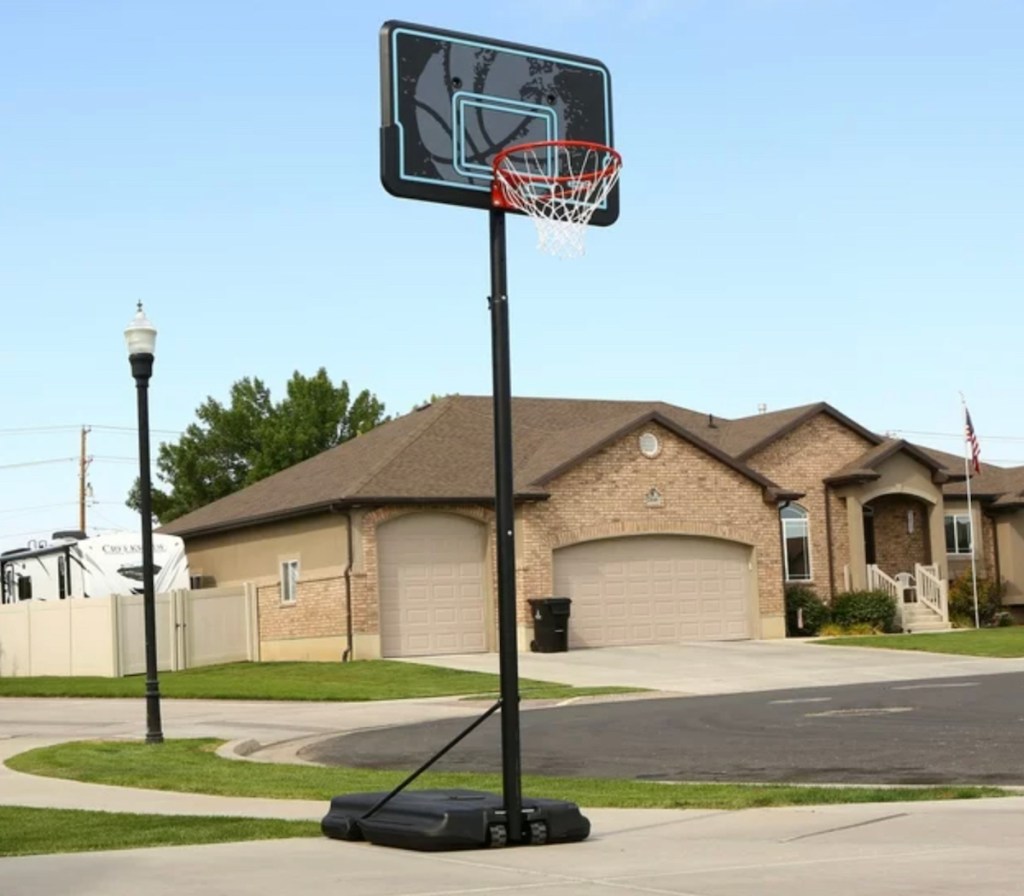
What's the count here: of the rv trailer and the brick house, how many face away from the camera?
0

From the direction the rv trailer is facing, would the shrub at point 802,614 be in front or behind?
in front

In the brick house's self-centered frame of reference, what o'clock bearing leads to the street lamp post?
The street lamp post is roughly at 2 o'clock from the brick house.

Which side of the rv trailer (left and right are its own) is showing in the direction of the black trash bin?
front

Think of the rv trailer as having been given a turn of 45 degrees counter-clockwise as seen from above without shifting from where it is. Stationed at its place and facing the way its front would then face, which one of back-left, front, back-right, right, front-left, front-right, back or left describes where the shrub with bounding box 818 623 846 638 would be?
front

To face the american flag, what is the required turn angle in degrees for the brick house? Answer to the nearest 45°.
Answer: approximately 90° to its left

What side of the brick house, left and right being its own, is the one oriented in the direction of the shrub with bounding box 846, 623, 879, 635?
left

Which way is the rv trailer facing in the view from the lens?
facing the viewer and to the right of the viewer

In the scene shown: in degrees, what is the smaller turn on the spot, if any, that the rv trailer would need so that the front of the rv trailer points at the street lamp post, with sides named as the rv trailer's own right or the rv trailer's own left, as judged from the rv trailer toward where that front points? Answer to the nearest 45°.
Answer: approximately 45° to the rv trailer's own right

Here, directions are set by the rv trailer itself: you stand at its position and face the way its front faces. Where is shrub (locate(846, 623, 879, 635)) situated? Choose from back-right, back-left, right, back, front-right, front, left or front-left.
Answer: front-left

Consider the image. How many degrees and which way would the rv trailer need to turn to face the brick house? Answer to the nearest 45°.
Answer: approximately 45° to its left

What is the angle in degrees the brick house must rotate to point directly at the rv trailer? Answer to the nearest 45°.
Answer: approximately 135° to its right

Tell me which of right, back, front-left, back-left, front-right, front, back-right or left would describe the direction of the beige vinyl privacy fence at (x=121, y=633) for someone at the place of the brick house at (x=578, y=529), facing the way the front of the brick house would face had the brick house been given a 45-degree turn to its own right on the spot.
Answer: right
